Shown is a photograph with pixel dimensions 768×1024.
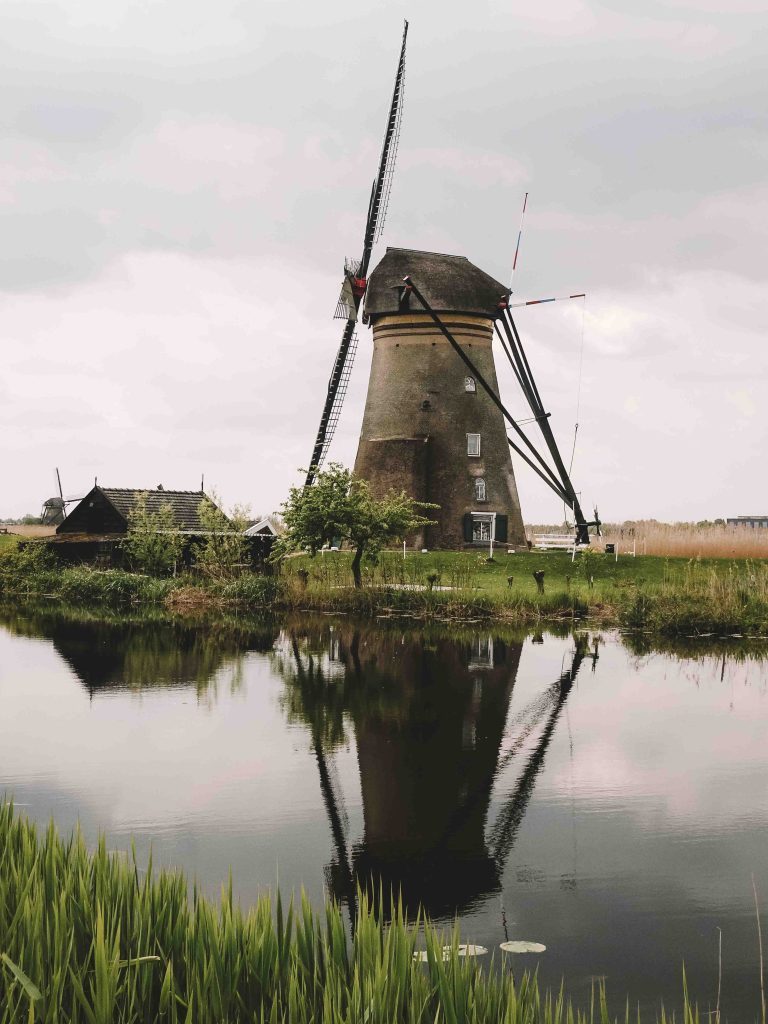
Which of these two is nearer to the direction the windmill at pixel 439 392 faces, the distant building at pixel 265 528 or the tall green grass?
the distant building

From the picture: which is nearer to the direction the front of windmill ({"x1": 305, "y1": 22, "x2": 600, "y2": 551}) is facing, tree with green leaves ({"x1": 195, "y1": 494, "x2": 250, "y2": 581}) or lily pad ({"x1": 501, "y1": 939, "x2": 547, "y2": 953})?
the tree with green leaves

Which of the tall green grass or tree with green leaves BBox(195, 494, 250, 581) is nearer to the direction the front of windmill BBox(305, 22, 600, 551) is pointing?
the tree with green leaves

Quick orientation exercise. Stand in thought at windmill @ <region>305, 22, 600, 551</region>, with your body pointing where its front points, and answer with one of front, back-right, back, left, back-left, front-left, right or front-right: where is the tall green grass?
left

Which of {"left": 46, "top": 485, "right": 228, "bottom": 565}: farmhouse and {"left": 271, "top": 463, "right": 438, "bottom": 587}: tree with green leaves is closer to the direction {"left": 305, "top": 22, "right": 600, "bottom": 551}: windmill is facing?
the farmhouse

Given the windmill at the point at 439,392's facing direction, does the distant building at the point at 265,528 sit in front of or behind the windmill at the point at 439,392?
in front

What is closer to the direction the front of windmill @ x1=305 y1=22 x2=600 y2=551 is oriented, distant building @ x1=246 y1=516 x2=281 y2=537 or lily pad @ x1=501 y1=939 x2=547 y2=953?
the distant building

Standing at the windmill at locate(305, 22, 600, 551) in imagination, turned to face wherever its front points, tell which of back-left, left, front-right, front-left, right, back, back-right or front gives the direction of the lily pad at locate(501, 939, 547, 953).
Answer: left

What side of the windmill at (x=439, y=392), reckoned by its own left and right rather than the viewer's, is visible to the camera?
left

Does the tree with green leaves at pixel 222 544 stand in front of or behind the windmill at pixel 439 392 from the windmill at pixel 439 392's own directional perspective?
in front
